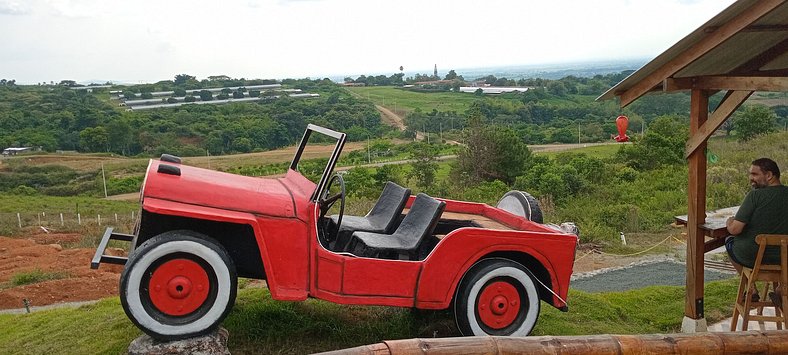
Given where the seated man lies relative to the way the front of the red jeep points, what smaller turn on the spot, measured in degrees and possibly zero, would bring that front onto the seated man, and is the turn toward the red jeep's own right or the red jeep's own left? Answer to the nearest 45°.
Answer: approximately 180°

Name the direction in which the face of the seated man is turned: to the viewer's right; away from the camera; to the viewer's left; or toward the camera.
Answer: to the viewer's left

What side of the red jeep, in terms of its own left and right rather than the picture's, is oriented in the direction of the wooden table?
back

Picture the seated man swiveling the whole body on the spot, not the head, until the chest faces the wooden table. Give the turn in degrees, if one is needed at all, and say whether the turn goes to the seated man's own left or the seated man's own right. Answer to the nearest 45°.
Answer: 0° — they already face it

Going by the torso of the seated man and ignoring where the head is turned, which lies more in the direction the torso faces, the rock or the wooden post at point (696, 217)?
the wooden post

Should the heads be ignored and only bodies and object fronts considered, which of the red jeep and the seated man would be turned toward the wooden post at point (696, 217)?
the seated man

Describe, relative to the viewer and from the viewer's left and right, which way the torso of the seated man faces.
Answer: facing away from the viewer and to the left of the viewer

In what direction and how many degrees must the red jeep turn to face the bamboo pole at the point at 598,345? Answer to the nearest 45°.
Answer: approximately 135° to its left

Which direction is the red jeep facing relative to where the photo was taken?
to the viewer's left
